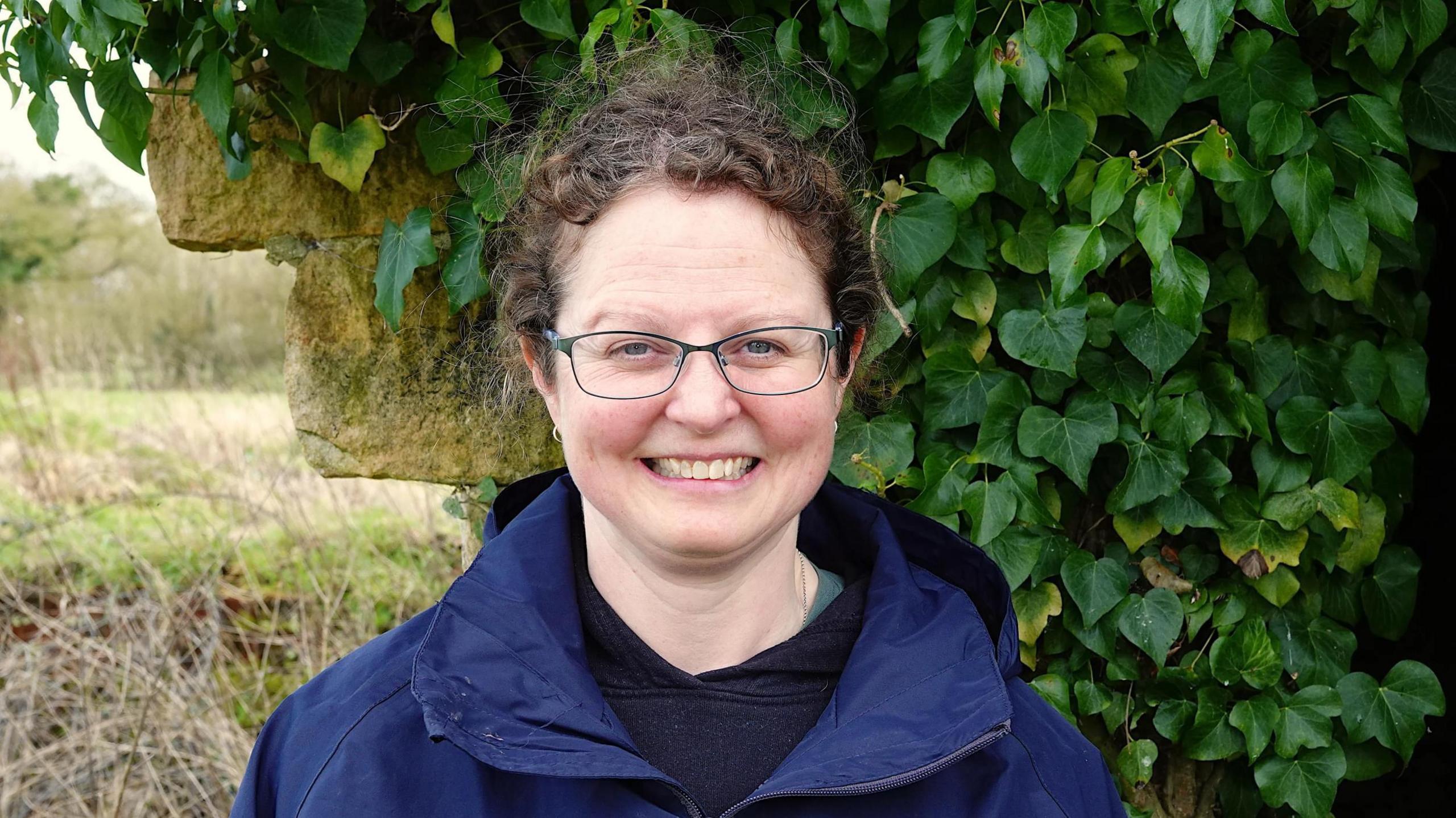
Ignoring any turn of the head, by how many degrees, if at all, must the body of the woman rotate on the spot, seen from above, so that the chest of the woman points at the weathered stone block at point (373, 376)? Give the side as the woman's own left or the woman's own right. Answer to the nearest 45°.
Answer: approximately 135° to the woman's own right

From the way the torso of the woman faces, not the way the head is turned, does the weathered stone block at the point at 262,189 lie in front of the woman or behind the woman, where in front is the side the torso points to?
behind
